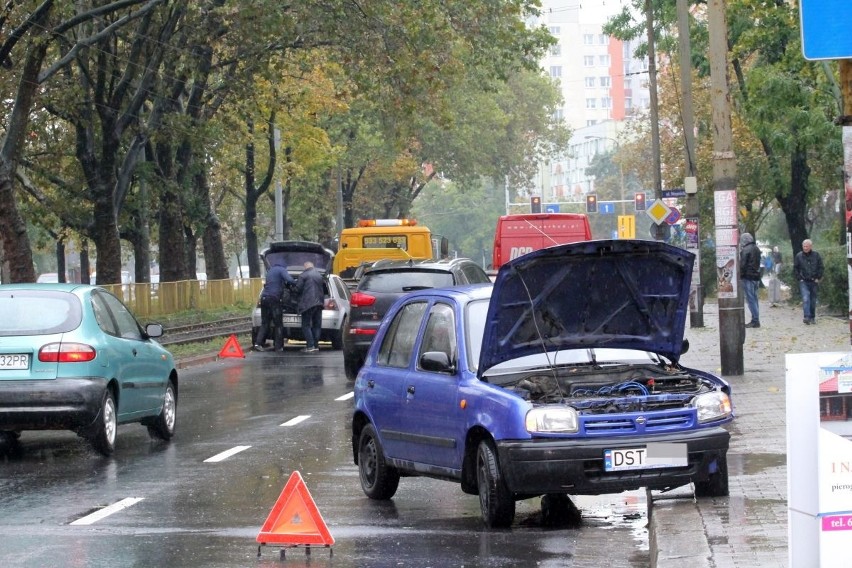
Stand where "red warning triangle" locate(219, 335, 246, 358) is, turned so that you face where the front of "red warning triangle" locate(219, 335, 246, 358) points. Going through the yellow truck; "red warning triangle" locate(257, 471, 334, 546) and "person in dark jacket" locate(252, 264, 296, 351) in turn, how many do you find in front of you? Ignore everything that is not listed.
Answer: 1

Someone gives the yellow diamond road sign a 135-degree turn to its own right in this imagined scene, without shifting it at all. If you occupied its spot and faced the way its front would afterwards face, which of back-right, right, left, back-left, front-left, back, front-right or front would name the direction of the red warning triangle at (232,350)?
left

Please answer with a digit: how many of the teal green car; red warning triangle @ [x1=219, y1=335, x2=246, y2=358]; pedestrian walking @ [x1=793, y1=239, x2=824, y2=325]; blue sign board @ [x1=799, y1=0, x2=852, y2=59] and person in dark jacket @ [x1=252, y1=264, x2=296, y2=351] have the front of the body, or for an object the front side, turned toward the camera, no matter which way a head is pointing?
3

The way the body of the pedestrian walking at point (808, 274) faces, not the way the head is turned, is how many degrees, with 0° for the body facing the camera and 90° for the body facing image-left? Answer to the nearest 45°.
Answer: approximately 0°

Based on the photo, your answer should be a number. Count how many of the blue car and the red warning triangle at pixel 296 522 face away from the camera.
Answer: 0

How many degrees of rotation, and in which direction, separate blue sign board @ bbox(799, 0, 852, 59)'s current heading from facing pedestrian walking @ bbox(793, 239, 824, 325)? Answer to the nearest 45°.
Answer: approximately 180°
